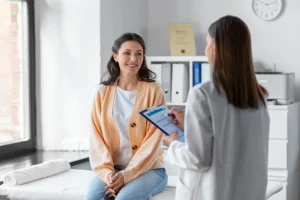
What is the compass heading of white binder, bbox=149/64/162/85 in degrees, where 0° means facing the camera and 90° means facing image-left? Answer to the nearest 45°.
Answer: approximately 0°

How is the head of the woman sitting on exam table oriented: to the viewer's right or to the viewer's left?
to the viewer's right

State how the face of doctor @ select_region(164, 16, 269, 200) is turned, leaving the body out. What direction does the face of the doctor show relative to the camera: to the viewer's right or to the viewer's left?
to the viewer's left

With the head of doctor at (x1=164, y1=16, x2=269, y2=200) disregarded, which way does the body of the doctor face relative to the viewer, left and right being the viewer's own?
facing away from the viewer and to the left of the viewer

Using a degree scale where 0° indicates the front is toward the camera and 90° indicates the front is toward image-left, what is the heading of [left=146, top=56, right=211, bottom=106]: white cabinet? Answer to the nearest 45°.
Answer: approximately 0°

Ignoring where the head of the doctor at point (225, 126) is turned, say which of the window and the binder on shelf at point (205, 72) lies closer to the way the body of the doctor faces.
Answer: the window
